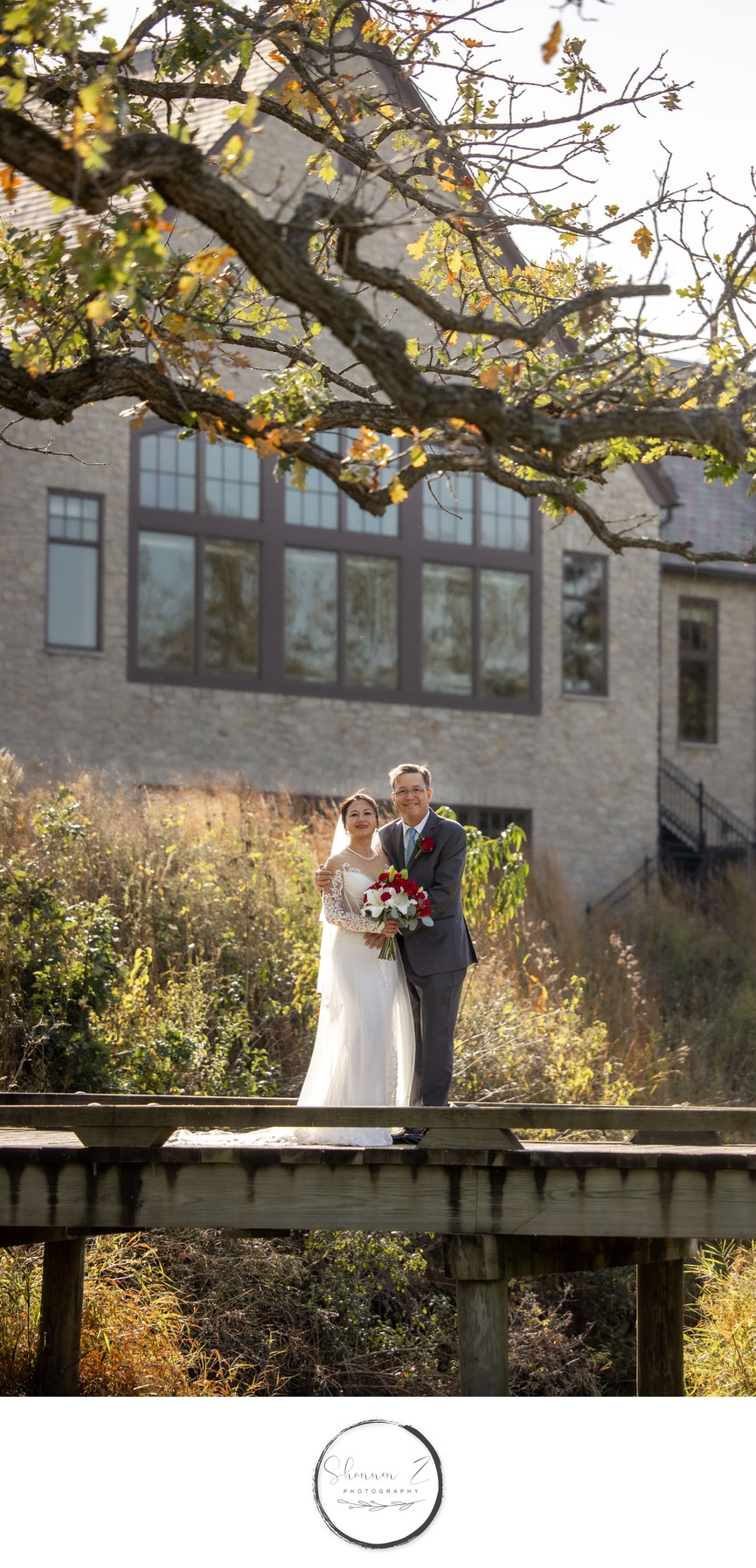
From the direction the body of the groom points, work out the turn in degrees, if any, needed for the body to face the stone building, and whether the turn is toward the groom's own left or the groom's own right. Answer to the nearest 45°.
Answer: approximately 135° to the groom's own right

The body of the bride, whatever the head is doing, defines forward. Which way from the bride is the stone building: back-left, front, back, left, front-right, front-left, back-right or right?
back-left

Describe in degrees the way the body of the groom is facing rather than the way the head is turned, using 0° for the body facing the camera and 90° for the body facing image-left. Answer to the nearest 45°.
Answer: approximately 45°

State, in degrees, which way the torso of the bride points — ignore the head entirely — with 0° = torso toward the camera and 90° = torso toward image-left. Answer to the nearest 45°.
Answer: approximately 315°

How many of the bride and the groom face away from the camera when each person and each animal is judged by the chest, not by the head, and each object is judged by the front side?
0
